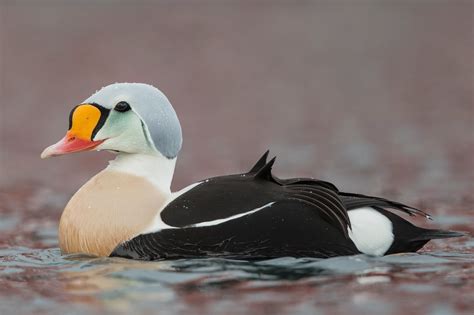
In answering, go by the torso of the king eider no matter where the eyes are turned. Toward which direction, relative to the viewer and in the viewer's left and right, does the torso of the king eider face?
facing to the left of the viewer
